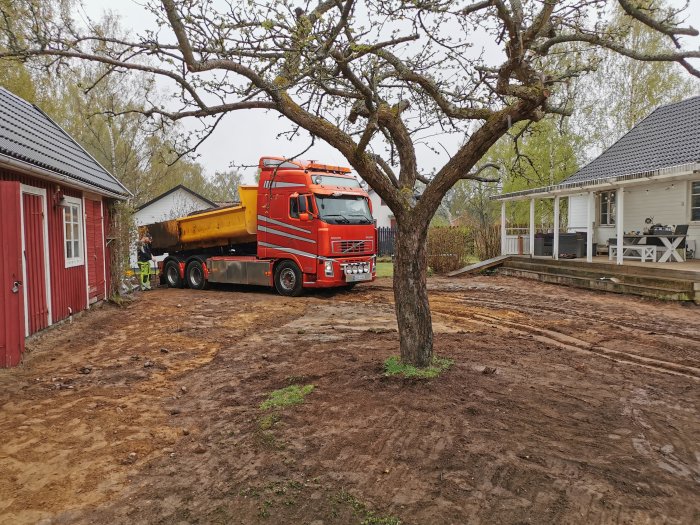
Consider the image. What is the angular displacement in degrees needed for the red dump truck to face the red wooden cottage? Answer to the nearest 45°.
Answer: approximately 90° to its right

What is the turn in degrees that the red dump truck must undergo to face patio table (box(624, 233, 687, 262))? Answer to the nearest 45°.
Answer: approximately 45° to its left

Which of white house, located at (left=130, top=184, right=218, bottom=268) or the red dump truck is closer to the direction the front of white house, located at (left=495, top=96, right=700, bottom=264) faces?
the red dump truck

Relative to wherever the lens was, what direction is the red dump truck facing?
facing the viewer and to the right of the viewer

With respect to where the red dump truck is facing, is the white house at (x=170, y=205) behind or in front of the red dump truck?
behind

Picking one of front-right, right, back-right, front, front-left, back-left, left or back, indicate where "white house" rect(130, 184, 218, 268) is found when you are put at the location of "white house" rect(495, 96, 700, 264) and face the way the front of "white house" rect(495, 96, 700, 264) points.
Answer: front-right

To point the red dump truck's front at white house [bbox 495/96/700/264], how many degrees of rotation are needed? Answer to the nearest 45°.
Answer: approximately 45° to its left

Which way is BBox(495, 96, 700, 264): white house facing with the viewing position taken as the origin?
facing the viewer and to the left of the viewer

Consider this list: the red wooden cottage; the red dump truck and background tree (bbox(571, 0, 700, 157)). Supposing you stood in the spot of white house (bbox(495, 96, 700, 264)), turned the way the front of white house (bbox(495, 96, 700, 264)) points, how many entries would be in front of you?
2

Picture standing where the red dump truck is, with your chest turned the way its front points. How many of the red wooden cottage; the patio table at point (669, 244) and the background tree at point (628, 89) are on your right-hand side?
1

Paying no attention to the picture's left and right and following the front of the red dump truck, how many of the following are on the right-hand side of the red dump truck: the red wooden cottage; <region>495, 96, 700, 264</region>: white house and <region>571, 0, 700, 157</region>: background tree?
1

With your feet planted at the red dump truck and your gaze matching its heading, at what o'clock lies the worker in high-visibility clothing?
The worker in high-visibility clothing is roughly at 6 o'clock from the red dump truck.

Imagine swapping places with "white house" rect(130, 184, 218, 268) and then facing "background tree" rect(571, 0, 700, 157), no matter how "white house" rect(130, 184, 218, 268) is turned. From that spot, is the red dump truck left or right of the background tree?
right

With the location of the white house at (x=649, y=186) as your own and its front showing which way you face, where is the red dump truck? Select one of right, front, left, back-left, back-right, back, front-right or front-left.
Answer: front

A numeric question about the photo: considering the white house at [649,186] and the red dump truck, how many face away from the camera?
0

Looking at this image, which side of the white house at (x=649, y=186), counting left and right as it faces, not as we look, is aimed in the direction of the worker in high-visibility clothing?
front

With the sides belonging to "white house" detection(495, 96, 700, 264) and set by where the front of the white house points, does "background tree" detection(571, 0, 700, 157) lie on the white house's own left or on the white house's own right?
on the white house's own right

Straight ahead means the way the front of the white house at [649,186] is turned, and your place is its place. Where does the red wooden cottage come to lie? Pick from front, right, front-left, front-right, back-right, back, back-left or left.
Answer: front

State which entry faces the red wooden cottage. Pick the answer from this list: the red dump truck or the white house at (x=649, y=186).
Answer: the white house
